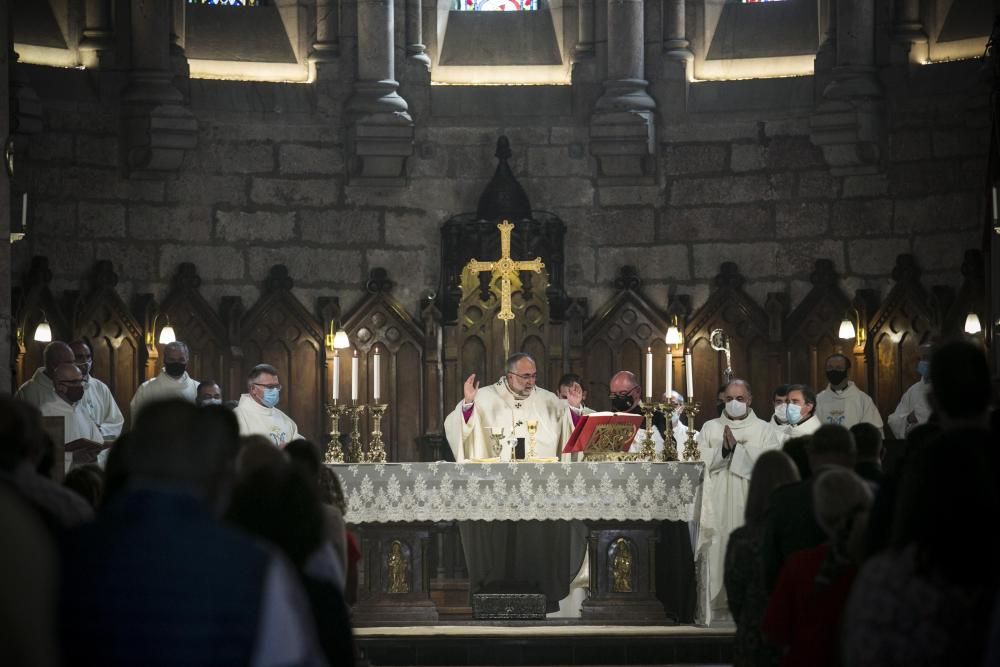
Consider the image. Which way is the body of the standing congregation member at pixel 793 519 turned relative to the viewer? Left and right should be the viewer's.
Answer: facing away from the viewer

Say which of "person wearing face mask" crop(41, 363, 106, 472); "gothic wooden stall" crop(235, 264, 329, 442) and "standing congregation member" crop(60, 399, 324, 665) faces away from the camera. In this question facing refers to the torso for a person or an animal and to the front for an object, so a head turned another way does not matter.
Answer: the standing congregation member

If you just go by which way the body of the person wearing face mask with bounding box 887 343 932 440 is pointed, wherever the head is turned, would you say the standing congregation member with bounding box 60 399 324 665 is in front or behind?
in front

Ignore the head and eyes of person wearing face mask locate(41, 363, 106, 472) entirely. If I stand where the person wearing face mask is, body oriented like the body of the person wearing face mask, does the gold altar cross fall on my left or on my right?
on my left

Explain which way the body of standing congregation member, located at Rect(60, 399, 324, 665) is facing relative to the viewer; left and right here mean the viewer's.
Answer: facing away from the viewer

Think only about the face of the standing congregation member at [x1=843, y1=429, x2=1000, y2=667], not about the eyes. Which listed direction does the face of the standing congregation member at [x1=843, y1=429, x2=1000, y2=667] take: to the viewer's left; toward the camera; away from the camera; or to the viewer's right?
away from the camera

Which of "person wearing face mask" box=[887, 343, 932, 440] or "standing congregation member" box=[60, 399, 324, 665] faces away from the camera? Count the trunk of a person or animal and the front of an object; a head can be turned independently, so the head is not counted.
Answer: the standing congregation member

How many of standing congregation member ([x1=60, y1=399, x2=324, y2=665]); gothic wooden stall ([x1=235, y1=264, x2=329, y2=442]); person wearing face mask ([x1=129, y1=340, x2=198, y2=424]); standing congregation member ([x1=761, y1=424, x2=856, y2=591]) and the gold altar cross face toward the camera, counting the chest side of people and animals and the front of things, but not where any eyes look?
3

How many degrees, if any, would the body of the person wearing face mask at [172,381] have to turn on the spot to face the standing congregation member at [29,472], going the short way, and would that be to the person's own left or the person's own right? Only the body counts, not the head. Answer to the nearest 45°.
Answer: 0° — they already face them

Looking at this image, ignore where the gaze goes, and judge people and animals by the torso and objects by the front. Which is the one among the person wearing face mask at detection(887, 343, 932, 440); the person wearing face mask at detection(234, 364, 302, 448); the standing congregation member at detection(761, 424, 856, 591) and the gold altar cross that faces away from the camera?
the standing congregation member

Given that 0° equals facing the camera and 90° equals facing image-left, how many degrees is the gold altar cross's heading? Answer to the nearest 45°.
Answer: approximately 0°
